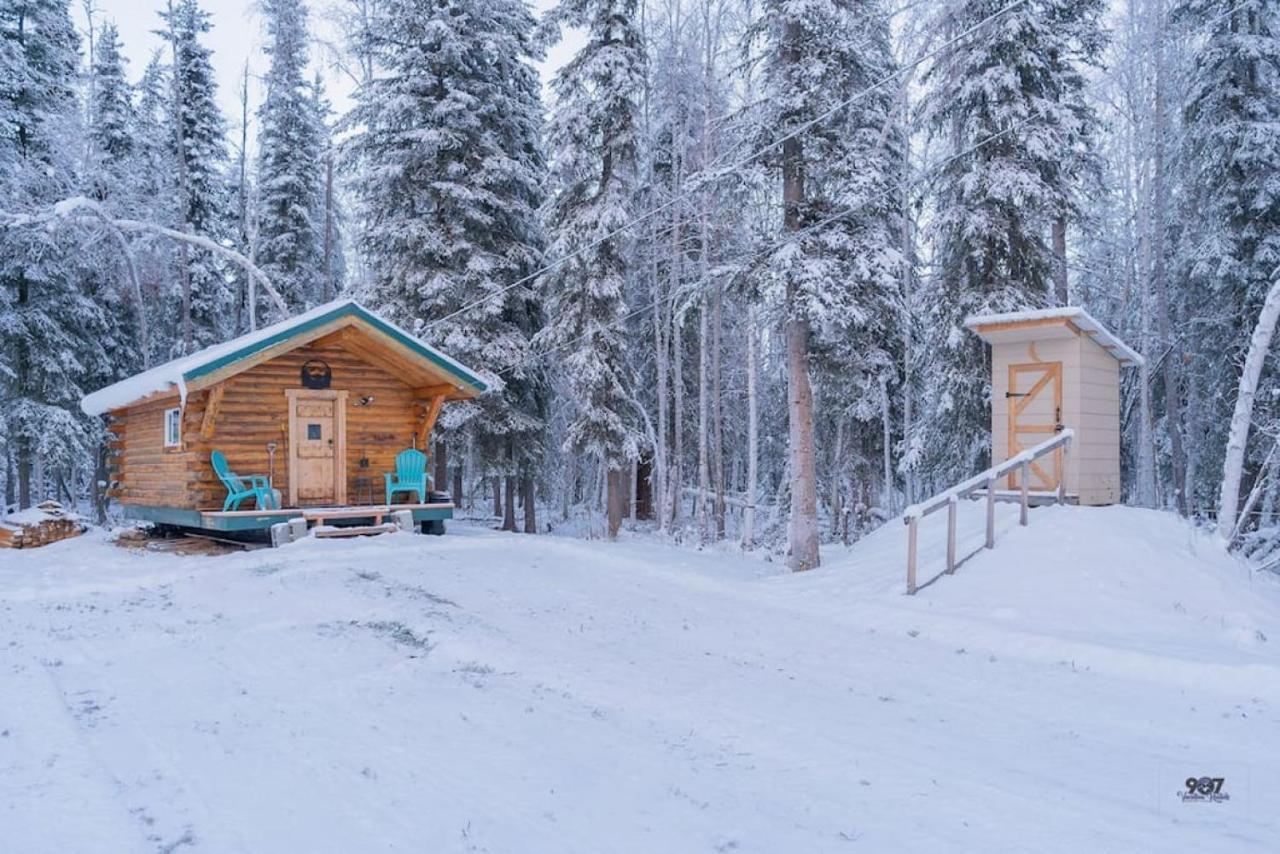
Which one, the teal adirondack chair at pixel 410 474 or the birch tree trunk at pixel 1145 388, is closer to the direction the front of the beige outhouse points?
the teal adirondack chair

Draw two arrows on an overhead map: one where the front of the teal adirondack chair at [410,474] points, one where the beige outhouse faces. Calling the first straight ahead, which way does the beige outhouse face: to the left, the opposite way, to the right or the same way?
to the right

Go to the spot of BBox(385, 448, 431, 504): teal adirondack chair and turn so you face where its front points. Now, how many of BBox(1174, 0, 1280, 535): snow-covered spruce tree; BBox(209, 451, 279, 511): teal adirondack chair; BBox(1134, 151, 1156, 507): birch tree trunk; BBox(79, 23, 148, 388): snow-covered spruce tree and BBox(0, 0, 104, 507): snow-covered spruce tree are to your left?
2

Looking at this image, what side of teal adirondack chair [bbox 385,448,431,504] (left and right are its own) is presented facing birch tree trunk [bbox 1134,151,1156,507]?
left

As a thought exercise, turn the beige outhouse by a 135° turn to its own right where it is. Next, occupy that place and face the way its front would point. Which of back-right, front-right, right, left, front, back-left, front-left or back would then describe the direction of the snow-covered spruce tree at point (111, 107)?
left

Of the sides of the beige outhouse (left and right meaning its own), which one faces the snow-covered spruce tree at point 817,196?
front

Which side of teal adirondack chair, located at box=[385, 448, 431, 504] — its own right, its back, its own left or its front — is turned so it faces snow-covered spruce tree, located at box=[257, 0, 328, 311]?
back

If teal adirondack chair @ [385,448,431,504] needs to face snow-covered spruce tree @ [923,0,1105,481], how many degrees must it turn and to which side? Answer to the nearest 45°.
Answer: approximately 90° to its left

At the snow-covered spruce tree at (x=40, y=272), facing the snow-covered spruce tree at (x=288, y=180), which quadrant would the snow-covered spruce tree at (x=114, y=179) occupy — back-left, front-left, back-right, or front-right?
front-left

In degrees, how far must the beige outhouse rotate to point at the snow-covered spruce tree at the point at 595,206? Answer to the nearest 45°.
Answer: approximately 45° to its right

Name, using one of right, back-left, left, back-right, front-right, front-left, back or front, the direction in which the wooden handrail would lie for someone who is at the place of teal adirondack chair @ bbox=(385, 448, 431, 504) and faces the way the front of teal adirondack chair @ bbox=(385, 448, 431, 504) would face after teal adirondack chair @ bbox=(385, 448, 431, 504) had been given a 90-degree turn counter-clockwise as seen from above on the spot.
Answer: front-right

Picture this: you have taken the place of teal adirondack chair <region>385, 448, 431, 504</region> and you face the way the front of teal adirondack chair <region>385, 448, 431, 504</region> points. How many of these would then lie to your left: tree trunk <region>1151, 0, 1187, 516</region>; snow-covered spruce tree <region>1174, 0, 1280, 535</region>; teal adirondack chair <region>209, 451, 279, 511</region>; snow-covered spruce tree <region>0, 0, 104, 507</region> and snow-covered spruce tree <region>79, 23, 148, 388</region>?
2

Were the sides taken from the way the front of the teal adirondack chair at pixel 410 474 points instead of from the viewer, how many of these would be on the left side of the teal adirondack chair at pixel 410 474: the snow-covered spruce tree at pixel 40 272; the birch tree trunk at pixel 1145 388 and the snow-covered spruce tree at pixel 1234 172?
2

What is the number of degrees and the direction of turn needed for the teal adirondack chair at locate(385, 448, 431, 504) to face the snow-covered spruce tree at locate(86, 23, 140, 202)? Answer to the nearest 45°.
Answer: approximately 135° to its right

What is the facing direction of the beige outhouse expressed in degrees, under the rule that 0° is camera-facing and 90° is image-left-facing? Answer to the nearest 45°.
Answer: approximately 45°

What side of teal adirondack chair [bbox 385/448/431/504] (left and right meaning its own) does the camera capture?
front
